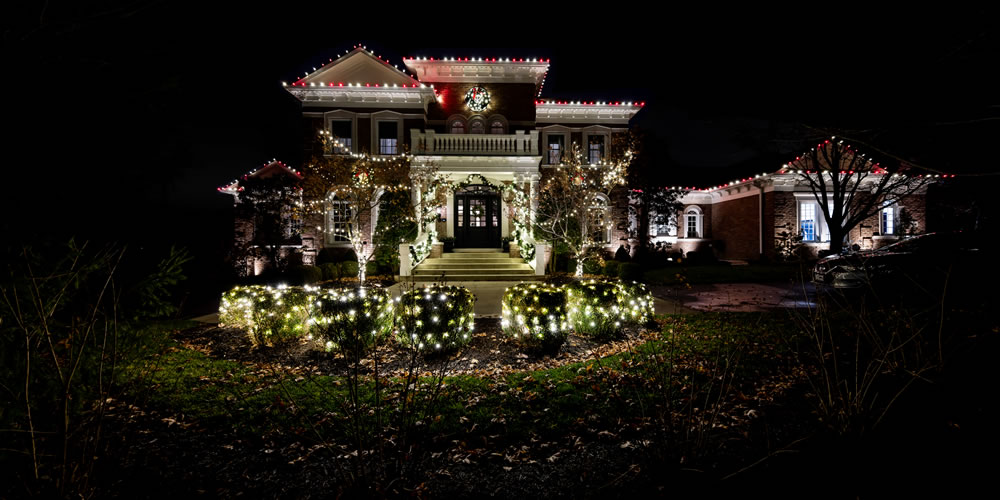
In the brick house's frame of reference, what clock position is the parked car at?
The parked car is roughly at 10 o'clock from the brick house.

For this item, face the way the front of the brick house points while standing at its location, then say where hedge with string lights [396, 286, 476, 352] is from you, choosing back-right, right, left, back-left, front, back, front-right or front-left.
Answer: front

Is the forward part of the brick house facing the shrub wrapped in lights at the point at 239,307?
yes

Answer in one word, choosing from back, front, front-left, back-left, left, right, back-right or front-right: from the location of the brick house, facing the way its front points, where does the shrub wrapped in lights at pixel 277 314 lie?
front

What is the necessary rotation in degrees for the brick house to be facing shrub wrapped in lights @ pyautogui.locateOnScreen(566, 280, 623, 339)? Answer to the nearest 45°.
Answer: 0° — it already faces it

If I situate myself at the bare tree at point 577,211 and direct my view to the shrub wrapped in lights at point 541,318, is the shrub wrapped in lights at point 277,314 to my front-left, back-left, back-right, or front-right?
front-right

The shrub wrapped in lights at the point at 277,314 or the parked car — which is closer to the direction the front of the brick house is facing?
the shrub wrapped in lights

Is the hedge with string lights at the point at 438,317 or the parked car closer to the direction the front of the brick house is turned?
the hedge with string lights

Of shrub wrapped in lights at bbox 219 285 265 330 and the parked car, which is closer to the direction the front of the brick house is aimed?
the shrub wrapped in lights

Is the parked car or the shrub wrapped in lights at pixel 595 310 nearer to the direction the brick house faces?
the shrub wrapped in lights

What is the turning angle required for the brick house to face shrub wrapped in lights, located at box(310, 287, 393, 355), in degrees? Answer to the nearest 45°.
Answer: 0° — it already faces it

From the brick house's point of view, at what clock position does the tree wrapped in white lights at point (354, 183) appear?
The tree wrapped in white lights is roughly at 1 o'clock from the brick house.

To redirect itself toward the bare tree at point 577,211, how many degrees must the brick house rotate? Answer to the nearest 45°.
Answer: approximately 45° to its left

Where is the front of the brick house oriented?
toward the camera
